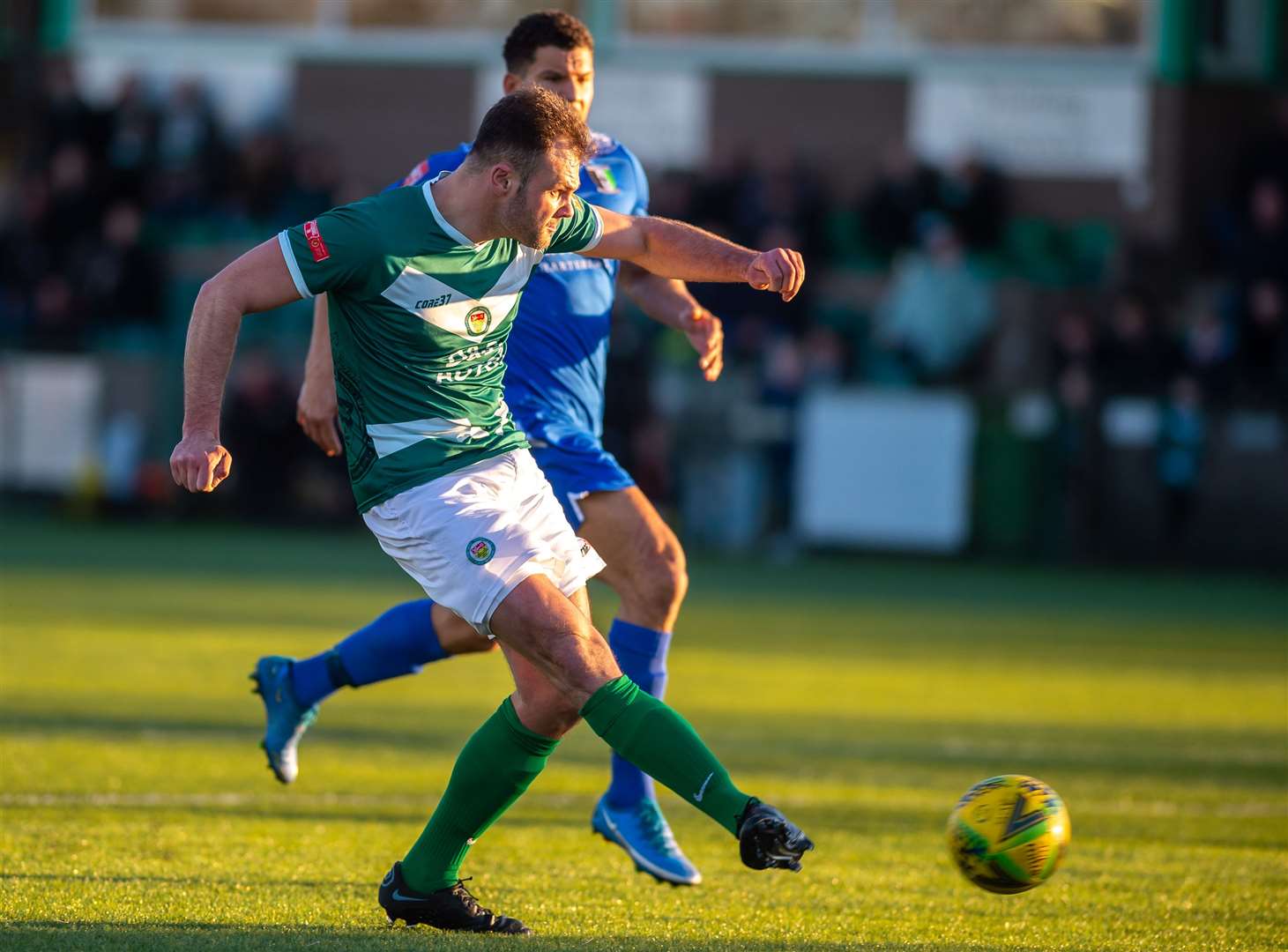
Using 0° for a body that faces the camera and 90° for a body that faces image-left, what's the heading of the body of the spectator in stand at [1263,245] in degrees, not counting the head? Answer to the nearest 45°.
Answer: approximately 0°

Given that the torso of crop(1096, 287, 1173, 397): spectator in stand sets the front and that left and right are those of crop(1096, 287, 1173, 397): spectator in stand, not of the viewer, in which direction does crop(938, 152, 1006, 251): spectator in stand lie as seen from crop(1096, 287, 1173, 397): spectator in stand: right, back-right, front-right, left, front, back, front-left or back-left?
back-right

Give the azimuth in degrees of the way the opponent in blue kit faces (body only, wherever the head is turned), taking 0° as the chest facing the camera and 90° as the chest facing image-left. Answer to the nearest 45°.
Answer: approximately 315°

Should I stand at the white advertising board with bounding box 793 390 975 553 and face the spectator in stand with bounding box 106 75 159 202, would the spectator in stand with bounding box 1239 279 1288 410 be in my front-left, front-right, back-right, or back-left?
back-right

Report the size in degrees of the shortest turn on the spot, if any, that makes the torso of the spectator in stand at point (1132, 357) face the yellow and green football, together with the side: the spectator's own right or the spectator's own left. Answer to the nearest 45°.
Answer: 0° — they already face it

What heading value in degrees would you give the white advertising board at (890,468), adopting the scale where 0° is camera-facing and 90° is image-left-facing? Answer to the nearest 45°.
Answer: approximately 0°
